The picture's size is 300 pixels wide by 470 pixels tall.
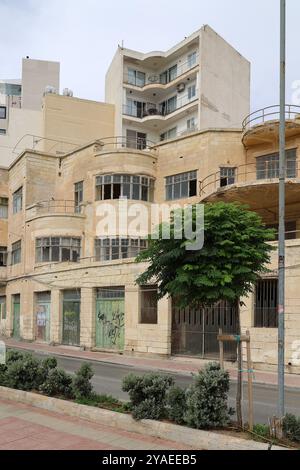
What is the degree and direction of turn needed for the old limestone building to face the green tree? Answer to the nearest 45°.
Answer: approximately 45° to its left

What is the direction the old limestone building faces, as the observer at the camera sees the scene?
facing the viewer and to the left of the viewer

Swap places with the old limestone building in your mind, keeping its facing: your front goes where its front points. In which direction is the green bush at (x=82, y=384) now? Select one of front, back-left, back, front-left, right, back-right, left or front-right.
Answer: front-left

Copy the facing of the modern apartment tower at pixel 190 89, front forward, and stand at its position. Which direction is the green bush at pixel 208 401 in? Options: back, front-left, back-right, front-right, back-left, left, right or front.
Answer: front-left

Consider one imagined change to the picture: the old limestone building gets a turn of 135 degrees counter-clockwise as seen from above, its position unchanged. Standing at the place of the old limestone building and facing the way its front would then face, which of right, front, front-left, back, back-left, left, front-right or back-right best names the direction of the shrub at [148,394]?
right

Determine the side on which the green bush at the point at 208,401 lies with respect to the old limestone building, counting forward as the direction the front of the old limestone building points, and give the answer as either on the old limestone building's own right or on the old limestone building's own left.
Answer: on the old limestone building's own left

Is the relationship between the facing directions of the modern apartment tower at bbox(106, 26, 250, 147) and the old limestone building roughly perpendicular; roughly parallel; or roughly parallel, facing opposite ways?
roughly parallel

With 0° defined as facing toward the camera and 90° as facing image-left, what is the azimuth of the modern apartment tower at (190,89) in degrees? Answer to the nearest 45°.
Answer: approximately 45°

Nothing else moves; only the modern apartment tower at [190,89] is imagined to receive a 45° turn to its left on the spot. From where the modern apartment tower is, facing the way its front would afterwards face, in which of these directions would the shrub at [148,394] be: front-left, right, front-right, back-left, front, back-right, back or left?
front

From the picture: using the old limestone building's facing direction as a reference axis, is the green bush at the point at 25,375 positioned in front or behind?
in front
